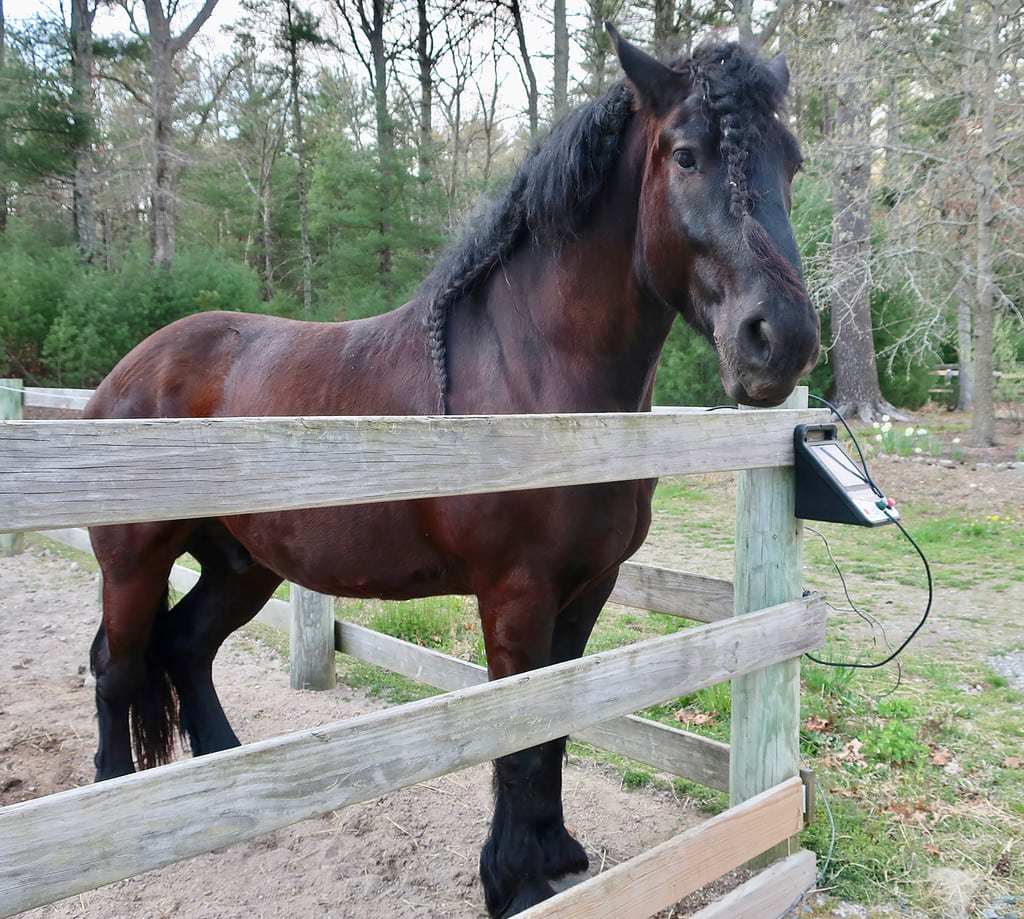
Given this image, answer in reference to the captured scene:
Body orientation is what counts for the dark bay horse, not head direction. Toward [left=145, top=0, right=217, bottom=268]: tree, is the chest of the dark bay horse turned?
no

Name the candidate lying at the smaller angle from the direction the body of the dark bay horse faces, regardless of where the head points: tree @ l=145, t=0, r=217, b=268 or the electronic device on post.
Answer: the electronic device on post

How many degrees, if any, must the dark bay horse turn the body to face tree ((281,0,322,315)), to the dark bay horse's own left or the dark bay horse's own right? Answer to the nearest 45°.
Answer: approximately 135° to the dark bay horse's own left

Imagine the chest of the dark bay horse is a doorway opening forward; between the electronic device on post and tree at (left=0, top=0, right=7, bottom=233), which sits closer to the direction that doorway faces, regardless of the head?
the electronic device on post

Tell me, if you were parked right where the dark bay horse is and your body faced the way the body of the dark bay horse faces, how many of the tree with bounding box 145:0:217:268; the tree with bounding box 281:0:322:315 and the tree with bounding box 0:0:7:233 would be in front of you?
0

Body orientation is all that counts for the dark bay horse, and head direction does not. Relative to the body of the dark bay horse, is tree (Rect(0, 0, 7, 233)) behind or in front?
behind

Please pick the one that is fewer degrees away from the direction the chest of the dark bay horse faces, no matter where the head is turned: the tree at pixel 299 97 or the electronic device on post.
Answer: the electronic device on post

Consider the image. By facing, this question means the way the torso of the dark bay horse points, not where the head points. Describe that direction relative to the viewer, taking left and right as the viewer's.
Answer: facing the viewer and to the right of the viewer
